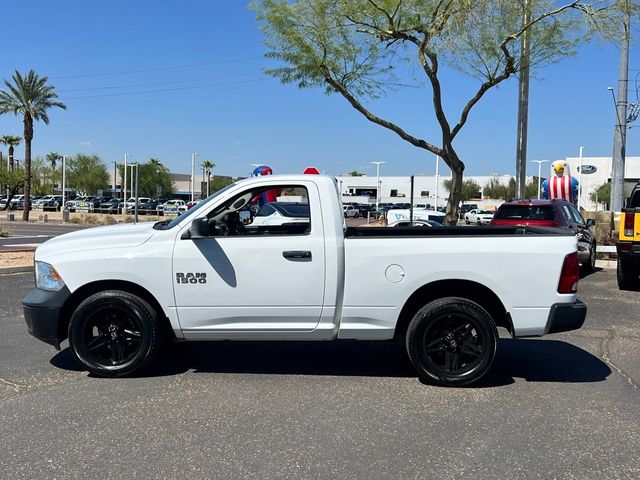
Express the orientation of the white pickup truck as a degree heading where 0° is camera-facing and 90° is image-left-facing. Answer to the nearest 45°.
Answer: approximately 90°

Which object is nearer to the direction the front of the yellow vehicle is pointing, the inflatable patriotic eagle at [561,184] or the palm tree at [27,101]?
the inflatable patriotic eagle

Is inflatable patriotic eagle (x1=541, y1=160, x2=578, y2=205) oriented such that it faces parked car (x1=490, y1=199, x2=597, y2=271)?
yes

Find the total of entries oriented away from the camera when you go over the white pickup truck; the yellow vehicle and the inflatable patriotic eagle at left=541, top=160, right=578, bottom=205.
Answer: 1

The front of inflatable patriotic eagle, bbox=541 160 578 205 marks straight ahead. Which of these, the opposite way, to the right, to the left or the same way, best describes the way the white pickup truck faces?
to the right

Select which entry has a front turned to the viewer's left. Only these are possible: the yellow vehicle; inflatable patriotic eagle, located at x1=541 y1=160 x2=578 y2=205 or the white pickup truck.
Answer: the white pickup truck

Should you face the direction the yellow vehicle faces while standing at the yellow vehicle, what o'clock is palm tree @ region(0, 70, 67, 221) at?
The palm tree is roughly at 10 o'clock from the yellow vehicle.

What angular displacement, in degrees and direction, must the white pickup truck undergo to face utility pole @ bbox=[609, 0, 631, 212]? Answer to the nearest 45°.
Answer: approximately 135° to its right

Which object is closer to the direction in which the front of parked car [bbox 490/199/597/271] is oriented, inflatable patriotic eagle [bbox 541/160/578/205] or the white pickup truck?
the inflatable patriotic eagle

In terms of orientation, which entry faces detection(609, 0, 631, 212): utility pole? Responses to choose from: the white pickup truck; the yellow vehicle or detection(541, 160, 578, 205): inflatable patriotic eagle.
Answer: the yellow vehicle

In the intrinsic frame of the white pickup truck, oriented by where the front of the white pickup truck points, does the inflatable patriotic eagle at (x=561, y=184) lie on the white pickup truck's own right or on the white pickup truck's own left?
on the white pickup truck's own right

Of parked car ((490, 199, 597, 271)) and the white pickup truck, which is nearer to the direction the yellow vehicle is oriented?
the parked car

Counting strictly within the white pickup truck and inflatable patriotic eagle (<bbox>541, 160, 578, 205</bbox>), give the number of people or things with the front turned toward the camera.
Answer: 1

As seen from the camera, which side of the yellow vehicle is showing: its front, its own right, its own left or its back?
back

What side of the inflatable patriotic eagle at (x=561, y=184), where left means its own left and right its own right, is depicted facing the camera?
front

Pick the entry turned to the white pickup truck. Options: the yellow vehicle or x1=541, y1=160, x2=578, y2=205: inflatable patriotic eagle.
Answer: the inflatable patriotic eagle

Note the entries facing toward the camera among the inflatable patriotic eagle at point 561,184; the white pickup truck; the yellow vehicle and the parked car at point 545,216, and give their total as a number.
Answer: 1

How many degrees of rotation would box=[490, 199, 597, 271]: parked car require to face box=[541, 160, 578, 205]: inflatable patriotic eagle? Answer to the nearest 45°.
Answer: approximately 45° to its left
